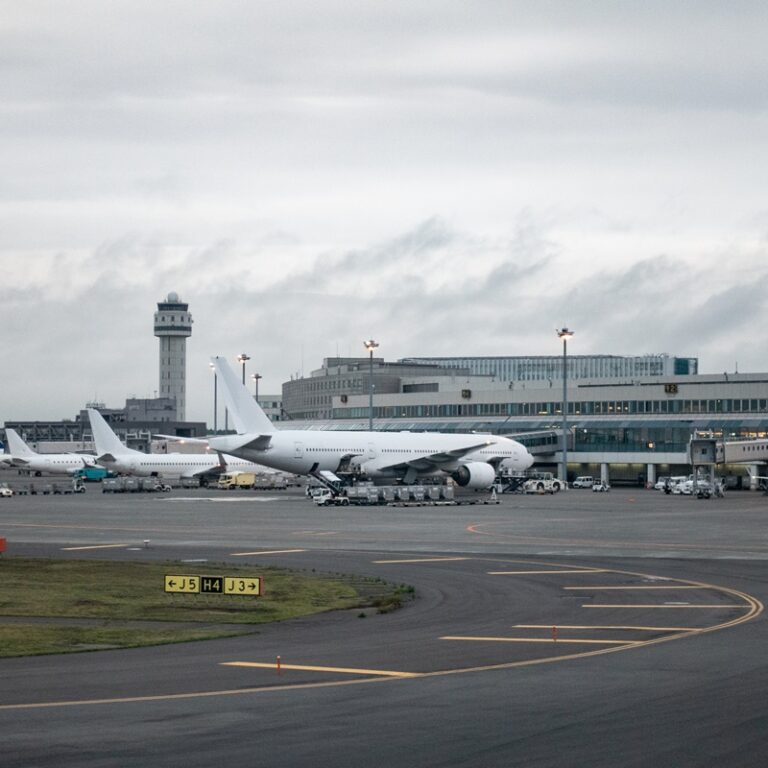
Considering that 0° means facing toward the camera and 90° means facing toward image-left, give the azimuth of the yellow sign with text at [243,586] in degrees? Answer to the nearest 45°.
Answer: approximately 0°

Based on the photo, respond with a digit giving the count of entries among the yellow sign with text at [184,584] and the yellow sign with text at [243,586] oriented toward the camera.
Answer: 2

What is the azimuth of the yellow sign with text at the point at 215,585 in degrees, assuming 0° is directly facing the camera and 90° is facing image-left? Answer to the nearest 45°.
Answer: approximately 0°

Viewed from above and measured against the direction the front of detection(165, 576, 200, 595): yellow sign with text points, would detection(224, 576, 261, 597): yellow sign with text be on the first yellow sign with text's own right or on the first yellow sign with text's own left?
on the first yellow sign with text's own left

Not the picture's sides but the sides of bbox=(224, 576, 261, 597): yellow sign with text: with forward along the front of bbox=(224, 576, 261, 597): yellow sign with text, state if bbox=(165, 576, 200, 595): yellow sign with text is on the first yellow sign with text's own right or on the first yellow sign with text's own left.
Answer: on the first yellow sign with text's own right
